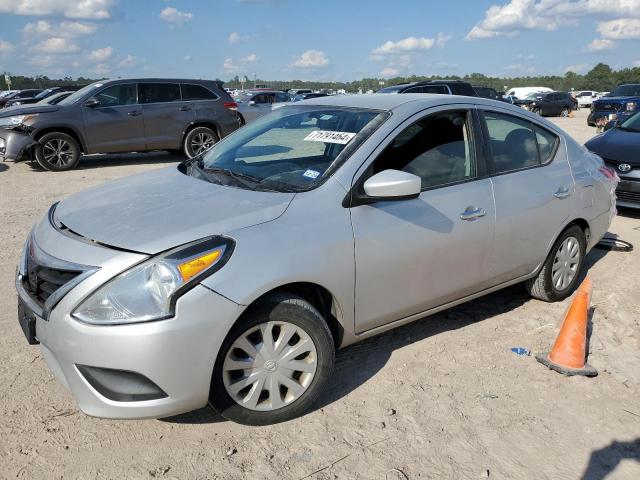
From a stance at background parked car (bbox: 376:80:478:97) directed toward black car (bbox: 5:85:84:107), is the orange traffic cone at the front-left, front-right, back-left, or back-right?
back-left

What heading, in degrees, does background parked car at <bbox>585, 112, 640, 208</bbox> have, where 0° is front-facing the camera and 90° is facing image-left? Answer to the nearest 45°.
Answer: approximately 45°

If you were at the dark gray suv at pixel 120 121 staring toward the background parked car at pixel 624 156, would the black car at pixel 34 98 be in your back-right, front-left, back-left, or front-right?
back-left

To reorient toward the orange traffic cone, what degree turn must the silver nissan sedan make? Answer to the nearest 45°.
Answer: approximately 135° to its left

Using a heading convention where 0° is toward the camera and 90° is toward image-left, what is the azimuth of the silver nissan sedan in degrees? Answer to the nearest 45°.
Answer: approximately 45°

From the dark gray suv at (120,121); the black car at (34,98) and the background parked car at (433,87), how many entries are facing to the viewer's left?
3

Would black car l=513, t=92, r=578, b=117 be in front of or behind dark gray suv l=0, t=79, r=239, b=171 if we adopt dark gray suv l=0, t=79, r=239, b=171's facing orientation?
behind

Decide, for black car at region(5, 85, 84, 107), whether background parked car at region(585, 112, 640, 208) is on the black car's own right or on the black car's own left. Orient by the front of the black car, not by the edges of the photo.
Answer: on the black car's own left

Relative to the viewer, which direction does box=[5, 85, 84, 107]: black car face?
to the viewer's left

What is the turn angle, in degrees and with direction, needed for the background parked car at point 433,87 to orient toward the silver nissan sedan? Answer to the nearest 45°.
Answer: approximately 90° to its left

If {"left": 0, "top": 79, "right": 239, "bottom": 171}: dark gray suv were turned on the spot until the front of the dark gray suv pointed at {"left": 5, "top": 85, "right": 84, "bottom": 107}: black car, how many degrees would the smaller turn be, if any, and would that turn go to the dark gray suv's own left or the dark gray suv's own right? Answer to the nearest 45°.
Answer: approximately 90° to the dark gray suv's own right

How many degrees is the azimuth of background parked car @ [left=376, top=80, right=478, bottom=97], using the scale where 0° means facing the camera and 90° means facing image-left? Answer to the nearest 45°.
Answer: approximately 90°

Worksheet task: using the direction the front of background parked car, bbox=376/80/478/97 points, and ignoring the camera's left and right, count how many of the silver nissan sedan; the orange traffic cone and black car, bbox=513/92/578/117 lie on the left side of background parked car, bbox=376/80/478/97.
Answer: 2

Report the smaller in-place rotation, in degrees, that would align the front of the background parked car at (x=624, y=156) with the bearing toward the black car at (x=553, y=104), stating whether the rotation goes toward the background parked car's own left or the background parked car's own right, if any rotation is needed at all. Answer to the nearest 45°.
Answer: approximately 135° to the background parked car's own right

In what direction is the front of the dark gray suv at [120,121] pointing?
to the viewer's left

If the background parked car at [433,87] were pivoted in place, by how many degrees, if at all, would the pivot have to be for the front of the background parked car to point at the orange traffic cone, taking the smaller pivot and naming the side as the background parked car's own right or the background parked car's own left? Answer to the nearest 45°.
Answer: approximately 90° to the background parked car's own left

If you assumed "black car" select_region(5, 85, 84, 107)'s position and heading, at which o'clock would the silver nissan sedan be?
The silver nissan sedan is roughly at 9 o'clock from the black car.

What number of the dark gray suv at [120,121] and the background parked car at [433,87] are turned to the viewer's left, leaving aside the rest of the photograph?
2
